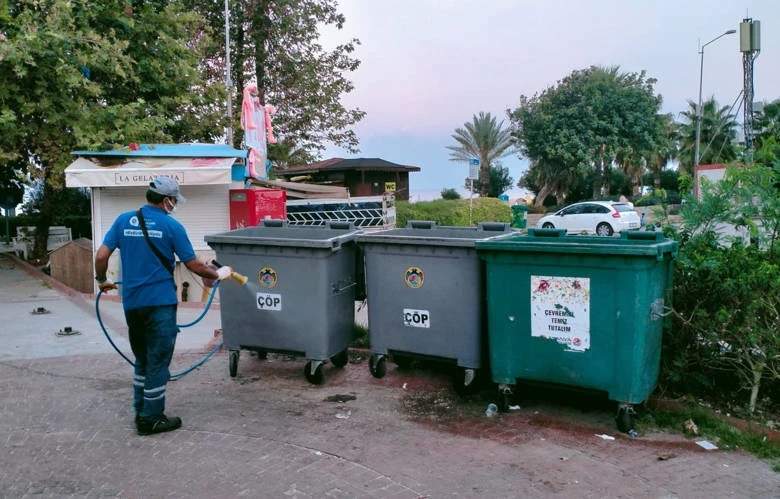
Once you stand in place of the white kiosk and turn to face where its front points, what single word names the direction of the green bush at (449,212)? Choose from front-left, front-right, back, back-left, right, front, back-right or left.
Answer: back-left

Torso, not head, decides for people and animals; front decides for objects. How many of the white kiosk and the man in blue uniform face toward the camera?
1

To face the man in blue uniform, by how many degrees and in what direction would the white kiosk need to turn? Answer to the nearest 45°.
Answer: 0° — it already faces them

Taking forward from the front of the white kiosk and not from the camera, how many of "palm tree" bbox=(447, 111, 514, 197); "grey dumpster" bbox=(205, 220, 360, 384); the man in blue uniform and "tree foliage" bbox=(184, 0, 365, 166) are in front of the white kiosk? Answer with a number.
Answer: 2

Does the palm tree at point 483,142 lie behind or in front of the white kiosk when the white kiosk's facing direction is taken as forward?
behind

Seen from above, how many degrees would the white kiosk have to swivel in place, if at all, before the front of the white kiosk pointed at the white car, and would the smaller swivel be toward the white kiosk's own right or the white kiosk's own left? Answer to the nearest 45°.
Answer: approximately 135° to the white kiosk's own left

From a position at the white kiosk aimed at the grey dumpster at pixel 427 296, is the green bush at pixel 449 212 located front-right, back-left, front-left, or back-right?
back-left

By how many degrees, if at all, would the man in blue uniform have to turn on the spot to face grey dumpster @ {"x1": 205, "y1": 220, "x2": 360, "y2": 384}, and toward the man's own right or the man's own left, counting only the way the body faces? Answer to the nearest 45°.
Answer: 0° — they already face it

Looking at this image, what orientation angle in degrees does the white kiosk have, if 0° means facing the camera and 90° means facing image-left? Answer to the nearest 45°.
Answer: approximately 0°

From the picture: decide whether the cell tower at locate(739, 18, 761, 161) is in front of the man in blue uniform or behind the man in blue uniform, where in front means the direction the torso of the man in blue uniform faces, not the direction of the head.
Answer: in front

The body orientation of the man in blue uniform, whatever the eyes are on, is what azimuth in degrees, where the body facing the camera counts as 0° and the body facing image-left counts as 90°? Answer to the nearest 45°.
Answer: approximately 225°

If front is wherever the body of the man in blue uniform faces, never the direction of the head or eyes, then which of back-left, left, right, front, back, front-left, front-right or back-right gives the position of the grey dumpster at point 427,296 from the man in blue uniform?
front-right
